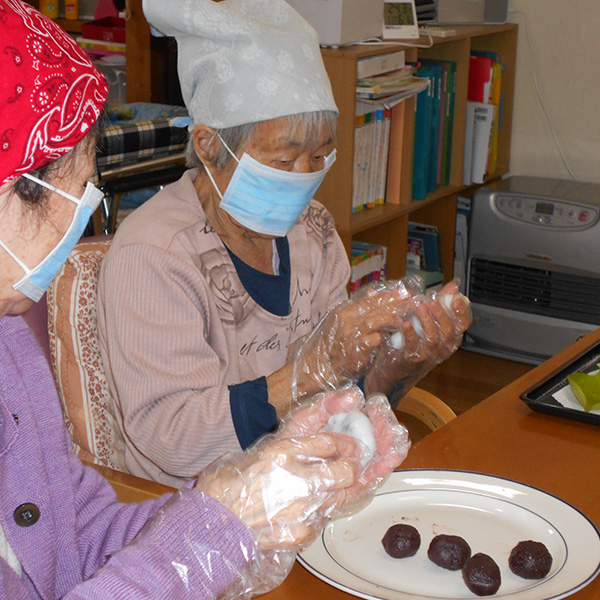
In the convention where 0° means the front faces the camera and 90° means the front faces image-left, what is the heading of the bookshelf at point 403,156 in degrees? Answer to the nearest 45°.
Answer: approximately 315°

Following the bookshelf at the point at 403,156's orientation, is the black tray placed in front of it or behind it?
in front

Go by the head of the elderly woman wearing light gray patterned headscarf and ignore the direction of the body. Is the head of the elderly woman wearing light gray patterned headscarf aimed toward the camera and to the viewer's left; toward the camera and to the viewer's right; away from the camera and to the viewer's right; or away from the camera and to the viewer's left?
toward the camera and to the viewer's right

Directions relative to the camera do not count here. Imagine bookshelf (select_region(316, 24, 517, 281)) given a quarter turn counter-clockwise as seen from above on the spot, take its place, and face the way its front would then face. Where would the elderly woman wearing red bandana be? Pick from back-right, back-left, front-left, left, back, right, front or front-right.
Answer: back-right

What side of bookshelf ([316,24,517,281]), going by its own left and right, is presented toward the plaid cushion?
right

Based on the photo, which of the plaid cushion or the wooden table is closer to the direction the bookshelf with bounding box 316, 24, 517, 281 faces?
the wooden table

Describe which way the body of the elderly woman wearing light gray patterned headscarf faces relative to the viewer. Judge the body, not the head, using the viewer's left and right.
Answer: facing the viewer and to the right of the viewer

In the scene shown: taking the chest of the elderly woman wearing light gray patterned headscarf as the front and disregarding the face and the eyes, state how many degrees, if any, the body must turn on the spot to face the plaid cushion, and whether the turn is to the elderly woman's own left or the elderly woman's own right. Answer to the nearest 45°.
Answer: approximately 135° to the elderly woman's own left

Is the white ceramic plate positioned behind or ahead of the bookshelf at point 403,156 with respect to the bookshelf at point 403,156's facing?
ahead

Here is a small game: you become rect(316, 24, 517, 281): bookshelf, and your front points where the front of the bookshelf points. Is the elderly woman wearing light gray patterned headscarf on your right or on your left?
on your right

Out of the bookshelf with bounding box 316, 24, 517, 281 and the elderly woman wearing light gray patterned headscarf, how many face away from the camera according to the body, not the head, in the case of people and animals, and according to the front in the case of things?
0
